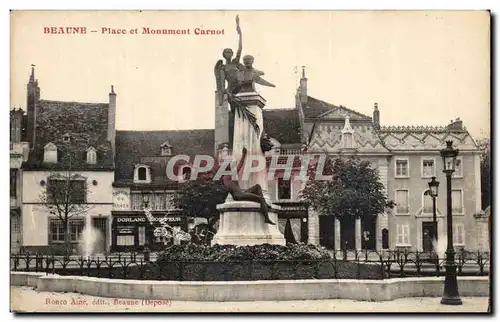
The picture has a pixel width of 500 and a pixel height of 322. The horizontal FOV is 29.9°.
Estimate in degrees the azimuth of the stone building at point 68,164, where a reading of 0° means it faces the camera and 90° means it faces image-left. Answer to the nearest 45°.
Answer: approximately 0°

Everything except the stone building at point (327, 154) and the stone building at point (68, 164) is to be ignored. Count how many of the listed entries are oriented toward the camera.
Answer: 2

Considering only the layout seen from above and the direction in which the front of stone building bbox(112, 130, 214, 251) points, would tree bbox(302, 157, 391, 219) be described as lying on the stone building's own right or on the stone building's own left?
on the stone building's own left

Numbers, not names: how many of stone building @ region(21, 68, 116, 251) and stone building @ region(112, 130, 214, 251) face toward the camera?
2
